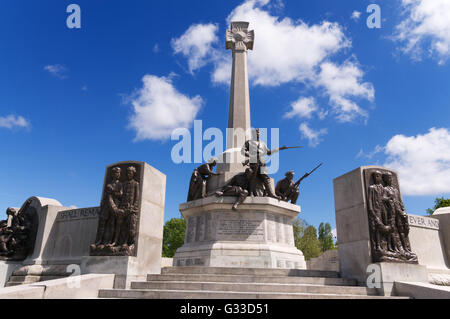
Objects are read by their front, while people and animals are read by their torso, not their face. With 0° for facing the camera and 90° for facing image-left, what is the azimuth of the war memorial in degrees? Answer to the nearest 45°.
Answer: approximately 0°

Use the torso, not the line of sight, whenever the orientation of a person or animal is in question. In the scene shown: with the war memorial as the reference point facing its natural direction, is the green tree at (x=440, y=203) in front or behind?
behind

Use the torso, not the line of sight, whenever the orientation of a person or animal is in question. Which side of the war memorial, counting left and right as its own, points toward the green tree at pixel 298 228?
back

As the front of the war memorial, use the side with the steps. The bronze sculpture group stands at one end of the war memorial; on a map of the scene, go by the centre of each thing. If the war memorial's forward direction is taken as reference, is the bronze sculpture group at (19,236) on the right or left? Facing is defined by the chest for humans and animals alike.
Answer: on its right
